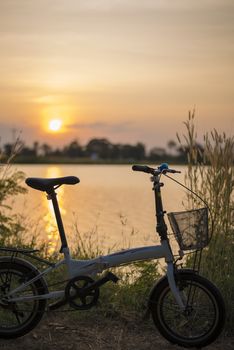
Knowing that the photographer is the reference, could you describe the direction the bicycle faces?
facing to the right of the viewer
